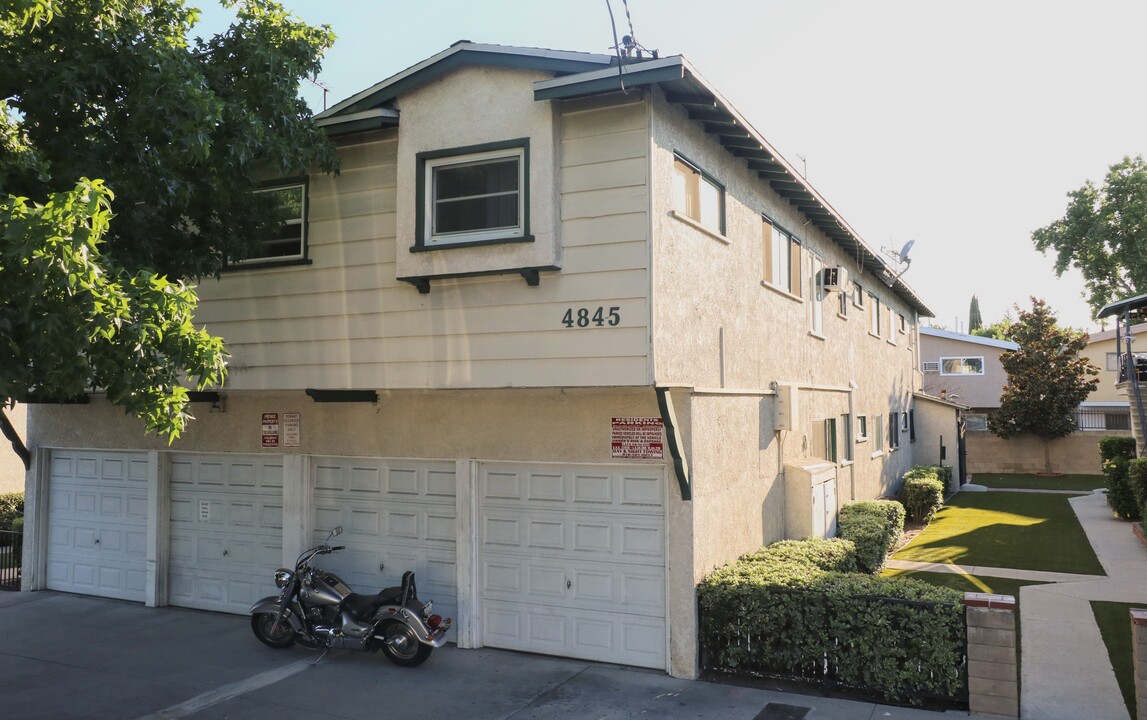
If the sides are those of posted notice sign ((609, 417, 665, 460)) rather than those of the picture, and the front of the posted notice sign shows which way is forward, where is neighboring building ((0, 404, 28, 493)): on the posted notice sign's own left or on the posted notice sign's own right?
on the posted notice sign's own right

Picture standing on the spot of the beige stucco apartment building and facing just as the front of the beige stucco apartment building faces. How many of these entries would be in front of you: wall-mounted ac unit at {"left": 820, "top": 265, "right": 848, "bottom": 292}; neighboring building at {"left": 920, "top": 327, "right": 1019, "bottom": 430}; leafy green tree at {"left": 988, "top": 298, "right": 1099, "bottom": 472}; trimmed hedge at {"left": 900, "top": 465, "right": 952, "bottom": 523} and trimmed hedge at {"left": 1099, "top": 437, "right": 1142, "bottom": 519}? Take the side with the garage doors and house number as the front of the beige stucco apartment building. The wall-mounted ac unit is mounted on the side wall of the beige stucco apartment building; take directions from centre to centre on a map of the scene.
0

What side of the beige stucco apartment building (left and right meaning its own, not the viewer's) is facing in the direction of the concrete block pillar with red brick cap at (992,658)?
left

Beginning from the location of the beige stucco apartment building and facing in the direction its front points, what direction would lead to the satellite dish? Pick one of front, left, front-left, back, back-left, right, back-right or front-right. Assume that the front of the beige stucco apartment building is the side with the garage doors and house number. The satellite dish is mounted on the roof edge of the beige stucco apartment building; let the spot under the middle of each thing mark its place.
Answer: back

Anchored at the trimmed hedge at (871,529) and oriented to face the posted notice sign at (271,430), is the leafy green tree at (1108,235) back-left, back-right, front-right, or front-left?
back-right

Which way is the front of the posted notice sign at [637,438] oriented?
toward the camera

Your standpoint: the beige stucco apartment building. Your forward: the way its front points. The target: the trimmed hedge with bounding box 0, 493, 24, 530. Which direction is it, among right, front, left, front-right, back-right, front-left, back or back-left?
right

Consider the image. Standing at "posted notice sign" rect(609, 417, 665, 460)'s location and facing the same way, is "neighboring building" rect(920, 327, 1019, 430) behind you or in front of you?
behind

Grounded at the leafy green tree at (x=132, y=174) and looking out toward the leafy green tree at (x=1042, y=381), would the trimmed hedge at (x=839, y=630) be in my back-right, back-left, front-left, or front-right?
front-right

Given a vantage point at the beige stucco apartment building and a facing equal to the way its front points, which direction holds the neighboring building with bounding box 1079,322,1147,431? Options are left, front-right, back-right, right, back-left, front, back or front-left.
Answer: back

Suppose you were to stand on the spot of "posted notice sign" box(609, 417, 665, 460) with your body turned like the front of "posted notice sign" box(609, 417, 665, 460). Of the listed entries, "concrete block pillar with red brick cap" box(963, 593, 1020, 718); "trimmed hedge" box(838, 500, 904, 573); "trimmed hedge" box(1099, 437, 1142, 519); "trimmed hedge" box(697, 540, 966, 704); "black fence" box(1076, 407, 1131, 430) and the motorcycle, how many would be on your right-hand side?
1

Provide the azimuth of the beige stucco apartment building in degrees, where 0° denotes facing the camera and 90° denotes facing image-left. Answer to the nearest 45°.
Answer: approximately 45°

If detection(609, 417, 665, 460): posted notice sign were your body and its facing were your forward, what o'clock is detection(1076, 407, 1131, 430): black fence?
The black fence is roughly at 7 o'clock from the posted notice sign.

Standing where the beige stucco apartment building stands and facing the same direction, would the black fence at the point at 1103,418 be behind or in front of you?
behind

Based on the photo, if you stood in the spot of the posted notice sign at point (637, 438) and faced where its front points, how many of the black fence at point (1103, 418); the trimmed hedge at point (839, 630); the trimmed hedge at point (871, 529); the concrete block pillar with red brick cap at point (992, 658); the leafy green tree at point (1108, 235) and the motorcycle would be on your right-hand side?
1
